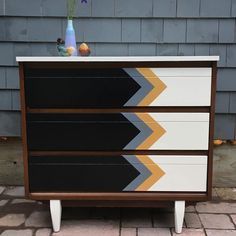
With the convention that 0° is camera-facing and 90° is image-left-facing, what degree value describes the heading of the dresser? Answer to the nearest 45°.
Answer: approximately 0°

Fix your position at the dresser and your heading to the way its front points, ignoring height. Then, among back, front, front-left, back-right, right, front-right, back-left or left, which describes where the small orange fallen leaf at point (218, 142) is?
back-left
